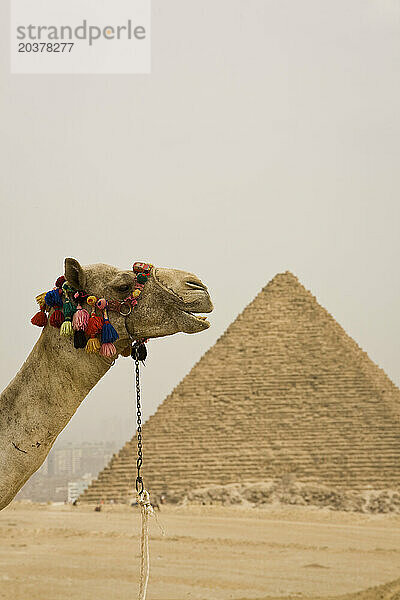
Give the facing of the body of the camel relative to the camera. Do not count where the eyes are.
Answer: to the viewer's right
